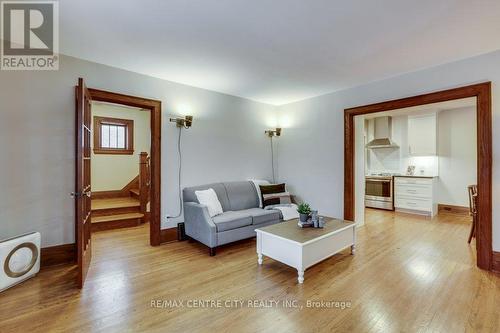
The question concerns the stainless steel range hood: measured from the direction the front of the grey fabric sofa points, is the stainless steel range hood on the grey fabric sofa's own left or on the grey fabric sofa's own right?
on the grey fabric sofa's own left

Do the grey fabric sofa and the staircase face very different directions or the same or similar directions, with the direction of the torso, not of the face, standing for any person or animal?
same or similar directions

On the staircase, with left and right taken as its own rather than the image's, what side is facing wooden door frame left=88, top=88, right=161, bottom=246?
front

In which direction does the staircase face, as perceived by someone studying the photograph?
facing the viewer

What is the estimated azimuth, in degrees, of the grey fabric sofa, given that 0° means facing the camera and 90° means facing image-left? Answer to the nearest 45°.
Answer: approximately 315°

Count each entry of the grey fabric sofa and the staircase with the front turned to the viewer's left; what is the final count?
0

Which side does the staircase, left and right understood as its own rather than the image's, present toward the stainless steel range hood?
left

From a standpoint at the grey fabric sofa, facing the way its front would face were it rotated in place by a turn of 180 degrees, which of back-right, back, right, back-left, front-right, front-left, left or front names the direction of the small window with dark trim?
front

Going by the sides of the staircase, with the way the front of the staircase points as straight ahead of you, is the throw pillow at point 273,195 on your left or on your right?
on your left

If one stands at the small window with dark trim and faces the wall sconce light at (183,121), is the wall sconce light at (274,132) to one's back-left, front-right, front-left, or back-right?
front-left

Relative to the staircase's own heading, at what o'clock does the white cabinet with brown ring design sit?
The white cabinet with brown ring design is roughly at 1 o'clock from the staircase.

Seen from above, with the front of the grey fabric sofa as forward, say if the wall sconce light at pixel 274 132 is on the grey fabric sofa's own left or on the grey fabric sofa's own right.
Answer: on the grey fabric sofa's own left
